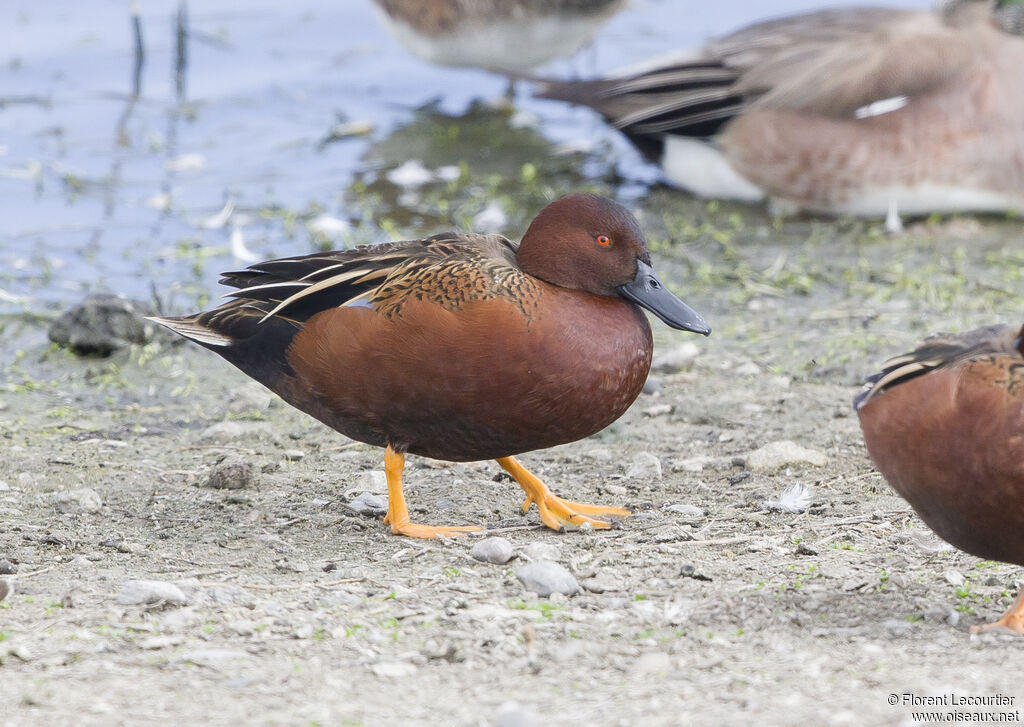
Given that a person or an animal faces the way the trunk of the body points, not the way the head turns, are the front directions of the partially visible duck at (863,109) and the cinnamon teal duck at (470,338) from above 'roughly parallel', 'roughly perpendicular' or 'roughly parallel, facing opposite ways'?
roughly parallel

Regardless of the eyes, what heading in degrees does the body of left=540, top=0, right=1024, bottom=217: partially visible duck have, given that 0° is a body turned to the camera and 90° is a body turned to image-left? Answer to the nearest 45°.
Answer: approximately 270°

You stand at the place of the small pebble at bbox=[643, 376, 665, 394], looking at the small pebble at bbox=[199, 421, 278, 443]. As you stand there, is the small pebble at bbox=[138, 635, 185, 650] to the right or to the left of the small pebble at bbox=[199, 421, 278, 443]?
left

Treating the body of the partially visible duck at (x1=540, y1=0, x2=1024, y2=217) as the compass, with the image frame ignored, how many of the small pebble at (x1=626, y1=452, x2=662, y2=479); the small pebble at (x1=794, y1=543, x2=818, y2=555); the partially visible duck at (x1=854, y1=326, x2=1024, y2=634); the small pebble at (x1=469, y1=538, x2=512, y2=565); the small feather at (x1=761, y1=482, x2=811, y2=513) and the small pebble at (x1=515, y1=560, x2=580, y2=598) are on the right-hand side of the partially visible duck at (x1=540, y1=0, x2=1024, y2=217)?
6

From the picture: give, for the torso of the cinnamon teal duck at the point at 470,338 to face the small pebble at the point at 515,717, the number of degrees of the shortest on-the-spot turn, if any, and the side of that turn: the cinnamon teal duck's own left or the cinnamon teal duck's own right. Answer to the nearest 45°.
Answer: approximately 90° to the cinnamon teal duck's own right

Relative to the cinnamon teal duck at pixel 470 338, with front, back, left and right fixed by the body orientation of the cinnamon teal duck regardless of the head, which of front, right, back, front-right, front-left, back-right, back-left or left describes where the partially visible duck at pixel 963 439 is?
front-right

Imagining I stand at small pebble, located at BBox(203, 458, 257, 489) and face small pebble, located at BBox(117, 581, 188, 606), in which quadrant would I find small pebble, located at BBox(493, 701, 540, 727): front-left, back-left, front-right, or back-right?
front-left

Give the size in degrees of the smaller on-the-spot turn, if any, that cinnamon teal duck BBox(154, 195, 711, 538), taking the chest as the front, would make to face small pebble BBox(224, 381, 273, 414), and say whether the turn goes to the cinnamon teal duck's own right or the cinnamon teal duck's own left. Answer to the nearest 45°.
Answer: approximately 135° to the cinnamon teal duck's own left

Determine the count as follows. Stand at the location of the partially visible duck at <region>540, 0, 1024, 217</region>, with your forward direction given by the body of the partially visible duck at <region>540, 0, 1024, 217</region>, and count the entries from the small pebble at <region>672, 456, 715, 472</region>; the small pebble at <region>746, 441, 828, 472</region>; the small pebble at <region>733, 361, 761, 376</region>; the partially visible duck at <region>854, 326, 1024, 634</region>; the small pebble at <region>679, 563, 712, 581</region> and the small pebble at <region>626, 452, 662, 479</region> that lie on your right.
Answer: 6

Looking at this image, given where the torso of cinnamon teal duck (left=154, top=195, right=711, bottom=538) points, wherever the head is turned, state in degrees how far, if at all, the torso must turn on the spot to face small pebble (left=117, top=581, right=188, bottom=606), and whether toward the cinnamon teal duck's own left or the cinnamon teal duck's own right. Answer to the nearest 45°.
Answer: approximately 135° to the cinnamon teal duck's own right

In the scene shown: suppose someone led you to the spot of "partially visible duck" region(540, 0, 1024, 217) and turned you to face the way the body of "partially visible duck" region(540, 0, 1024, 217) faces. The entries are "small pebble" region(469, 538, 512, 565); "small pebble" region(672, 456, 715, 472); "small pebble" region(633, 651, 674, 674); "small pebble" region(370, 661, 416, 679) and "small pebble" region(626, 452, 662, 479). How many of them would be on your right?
5

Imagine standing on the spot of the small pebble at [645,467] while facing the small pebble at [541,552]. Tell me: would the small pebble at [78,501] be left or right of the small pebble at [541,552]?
right

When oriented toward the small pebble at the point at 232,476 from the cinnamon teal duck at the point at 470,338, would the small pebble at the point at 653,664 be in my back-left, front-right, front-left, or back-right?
back-left

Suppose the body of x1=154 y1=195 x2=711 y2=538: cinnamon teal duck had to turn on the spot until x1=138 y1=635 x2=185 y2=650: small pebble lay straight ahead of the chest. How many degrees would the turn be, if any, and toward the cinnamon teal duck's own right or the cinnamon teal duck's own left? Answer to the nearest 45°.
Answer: approximately 135° to the cinnamon teal duck's own right

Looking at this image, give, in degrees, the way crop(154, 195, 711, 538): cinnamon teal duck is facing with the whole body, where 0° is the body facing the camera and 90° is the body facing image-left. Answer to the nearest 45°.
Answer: approximately 270°

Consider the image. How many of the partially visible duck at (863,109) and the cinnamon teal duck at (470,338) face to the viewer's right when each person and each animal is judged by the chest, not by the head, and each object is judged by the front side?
2

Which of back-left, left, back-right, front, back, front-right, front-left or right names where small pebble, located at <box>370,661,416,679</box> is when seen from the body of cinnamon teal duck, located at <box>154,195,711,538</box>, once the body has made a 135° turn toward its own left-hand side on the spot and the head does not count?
back-left
